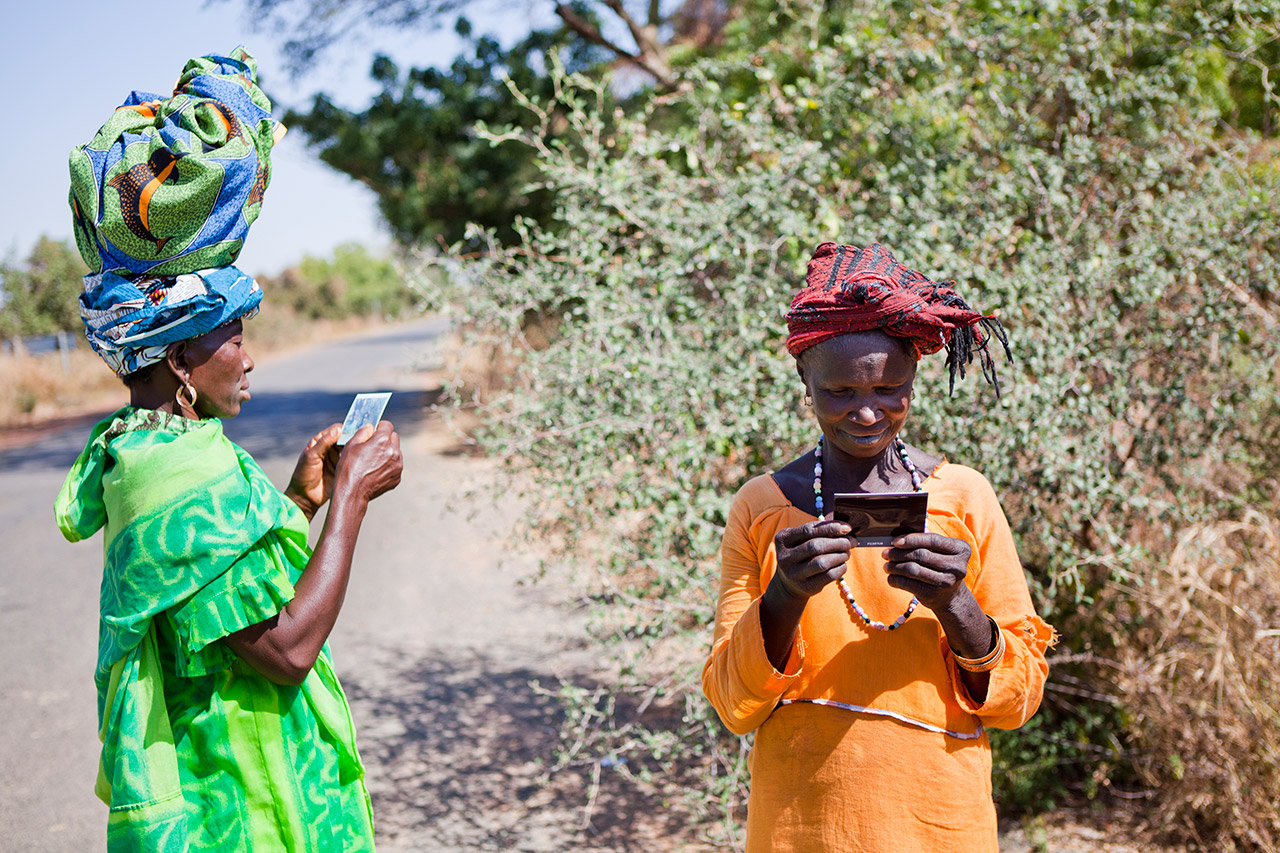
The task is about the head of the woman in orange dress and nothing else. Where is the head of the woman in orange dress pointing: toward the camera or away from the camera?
toward the camera

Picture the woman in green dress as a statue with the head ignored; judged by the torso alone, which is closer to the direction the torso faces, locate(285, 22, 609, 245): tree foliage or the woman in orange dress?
the woman in orange dress

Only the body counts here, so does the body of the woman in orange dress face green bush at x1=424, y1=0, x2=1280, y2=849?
no

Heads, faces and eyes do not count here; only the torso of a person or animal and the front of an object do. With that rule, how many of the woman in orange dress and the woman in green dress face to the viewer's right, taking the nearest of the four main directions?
1

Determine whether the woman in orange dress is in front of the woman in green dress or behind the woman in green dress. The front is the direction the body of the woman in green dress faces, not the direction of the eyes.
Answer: in front

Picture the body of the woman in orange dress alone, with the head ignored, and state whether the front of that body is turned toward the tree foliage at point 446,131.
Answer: no

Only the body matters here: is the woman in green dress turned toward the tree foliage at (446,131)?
no

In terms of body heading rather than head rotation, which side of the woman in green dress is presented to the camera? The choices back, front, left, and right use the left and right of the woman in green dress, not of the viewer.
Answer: right

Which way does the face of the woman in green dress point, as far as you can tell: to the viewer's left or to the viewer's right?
to the viewer's right

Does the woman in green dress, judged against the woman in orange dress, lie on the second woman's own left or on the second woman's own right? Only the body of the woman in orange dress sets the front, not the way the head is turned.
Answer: on the second woman's own right

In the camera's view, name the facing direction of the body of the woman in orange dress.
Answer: toward the camera
